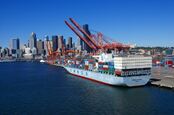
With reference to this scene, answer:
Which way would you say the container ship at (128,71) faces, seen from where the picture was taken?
facing away from the viewer and to the left of the viewer
